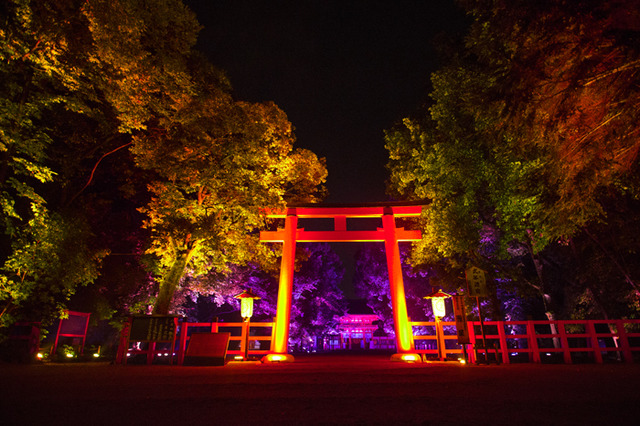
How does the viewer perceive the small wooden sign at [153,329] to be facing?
facing the viewer

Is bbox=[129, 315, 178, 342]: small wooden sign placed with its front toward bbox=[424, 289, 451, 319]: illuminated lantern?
no

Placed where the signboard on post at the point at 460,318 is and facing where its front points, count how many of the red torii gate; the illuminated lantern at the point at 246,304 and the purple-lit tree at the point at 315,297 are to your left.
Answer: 0

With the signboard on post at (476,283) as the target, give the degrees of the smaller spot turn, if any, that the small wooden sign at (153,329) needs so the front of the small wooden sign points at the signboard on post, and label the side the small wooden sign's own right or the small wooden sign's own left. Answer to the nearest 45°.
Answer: approximately 45° to the small wooden sign's own left

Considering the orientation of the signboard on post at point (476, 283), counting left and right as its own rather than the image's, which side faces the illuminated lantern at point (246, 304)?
right

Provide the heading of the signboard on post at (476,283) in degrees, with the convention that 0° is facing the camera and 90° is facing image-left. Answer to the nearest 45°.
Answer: approximately 0°

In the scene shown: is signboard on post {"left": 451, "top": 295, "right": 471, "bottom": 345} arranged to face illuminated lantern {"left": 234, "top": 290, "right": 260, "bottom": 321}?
no

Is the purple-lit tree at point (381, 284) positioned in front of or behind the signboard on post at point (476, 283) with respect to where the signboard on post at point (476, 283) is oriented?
behind

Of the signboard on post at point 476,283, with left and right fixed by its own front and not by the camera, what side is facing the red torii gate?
right

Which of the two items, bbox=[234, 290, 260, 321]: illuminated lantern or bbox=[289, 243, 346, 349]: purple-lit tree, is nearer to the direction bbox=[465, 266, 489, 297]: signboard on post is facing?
the illuminated lantern

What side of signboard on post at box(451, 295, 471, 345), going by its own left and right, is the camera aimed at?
front

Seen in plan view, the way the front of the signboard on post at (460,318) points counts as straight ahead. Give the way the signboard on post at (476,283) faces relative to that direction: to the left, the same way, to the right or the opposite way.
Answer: the same way

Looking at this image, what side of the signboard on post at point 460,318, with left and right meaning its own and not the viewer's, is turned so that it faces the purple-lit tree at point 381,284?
back

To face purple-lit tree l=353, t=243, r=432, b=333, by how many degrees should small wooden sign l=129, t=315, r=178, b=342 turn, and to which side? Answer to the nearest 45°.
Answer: approximately 135° to its left

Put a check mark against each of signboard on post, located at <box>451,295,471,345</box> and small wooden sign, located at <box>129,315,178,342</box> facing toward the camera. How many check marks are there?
2
